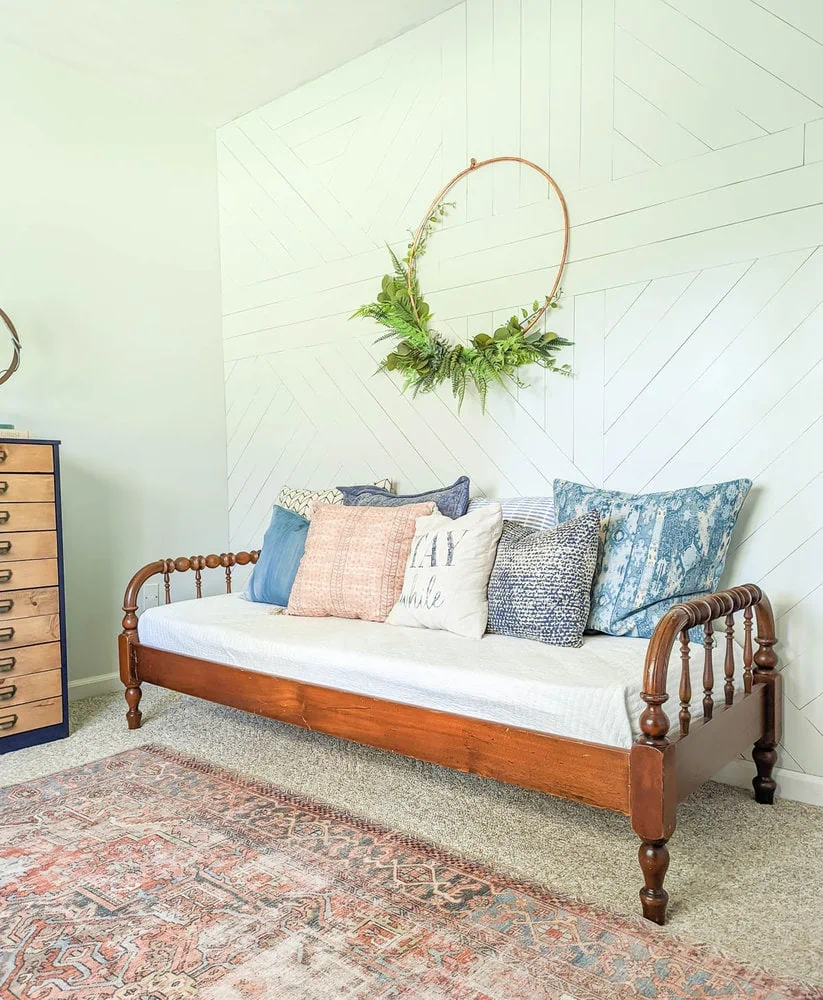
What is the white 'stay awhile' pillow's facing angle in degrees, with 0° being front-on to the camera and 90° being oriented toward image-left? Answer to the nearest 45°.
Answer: approximately 45°

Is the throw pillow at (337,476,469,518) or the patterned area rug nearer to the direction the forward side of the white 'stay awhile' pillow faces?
the patterned area rug

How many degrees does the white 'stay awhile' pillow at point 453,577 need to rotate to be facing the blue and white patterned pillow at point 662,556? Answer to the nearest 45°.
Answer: approximately 135° to its left

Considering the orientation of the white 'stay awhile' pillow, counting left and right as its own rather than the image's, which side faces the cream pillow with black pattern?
right

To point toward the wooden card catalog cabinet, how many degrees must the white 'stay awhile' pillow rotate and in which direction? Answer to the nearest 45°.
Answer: approximately 45° to its right

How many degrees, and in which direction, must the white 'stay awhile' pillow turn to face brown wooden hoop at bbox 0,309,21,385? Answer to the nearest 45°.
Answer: approximately 45° to its right

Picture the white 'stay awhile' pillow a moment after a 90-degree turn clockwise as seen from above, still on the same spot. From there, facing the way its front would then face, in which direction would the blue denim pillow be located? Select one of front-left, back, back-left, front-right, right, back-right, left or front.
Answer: front
